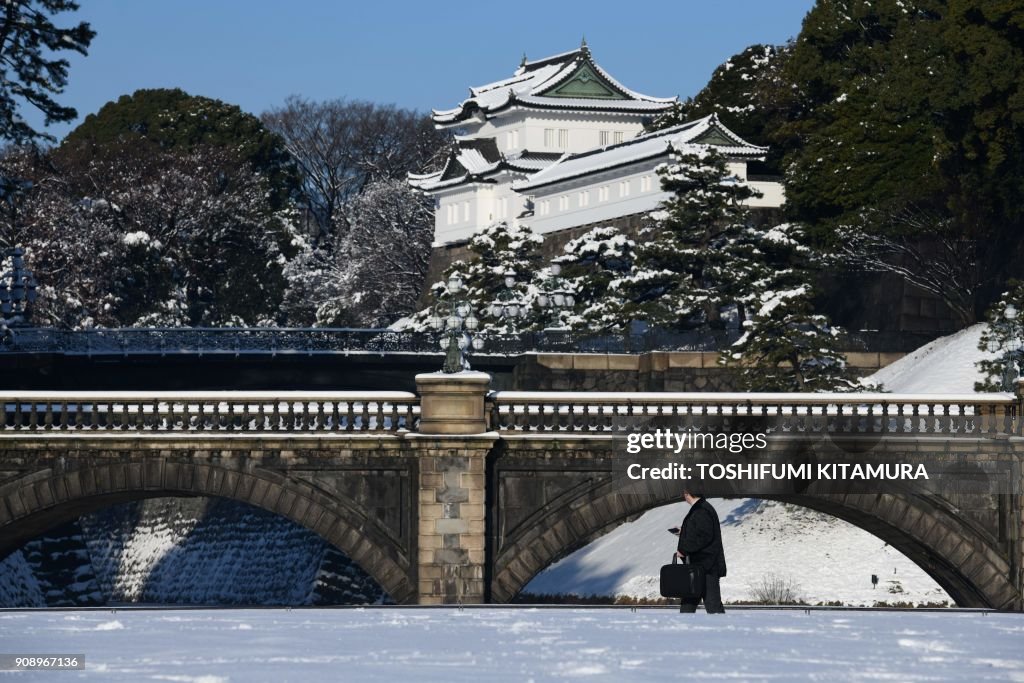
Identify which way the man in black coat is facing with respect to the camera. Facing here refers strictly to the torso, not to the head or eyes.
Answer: to the viewer's left

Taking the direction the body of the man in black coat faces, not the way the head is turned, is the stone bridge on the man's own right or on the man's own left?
on the man's own right
